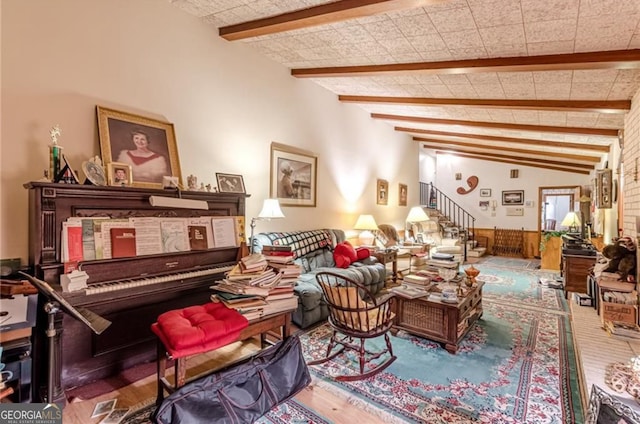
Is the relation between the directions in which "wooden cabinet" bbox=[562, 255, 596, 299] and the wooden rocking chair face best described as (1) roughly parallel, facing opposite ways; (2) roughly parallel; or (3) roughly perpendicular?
roughly perpendicular

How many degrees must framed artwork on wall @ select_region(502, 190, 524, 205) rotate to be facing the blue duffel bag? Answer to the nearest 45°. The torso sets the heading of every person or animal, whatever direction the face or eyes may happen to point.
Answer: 0° — it already faces it

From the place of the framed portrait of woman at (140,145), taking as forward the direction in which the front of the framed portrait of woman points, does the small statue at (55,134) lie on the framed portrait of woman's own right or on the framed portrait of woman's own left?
on the framed portrait of woman's own right

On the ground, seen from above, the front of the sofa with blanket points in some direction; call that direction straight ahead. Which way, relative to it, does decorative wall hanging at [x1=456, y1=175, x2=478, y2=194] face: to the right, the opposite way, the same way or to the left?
to the right

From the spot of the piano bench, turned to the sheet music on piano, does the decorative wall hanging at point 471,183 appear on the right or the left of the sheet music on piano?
right

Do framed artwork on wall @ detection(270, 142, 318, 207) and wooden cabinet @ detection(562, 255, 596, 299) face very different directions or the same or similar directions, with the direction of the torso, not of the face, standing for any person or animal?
very different directions

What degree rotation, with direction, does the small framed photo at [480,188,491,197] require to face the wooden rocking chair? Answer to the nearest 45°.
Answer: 0° — it already faces it

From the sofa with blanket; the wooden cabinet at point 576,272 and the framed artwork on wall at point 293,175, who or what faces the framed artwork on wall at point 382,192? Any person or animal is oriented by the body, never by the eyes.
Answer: the wooden cabinet

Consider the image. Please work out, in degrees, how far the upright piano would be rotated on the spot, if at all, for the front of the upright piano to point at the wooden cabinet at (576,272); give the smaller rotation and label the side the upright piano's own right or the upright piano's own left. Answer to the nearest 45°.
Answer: approximately 45° to the upright piano's own left

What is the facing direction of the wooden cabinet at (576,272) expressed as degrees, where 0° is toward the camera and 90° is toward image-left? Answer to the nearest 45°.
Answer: approximately 90°

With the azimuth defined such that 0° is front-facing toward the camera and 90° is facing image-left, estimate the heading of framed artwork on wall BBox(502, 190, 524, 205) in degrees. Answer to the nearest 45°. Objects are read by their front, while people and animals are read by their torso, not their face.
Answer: approximately 0°
